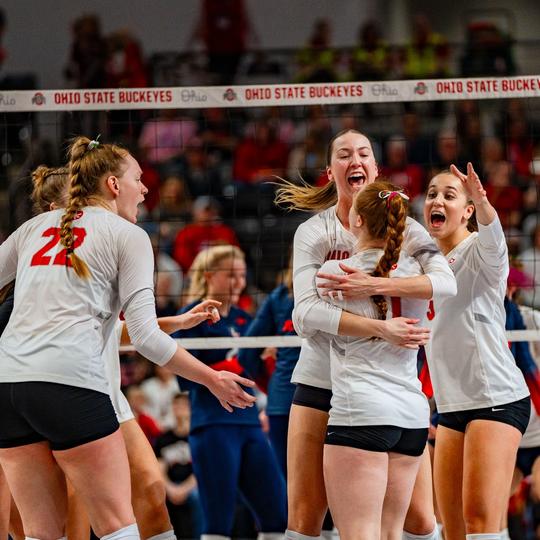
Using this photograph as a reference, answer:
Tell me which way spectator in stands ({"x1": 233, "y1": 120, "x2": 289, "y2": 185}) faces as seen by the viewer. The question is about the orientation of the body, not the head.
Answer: toward the camera

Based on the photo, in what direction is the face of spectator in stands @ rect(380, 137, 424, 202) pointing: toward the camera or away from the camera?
toward the camera

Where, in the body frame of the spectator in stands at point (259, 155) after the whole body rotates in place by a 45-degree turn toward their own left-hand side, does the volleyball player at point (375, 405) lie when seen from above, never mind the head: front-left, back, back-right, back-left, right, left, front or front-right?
front-right

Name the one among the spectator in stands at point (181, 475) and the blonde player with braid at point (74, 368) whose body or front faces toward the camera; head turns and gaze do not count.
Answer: the spectator in stands

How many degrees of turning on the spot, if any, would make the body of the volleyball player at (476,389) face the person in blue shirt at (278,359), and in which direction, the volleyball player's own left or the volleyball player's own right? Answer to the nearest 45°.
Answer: approximately 90° to the volleyball player's own right

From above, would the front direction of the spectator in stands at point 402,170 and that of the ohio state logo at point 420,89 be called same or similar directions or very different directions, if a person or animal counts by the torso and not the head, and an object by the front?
same or similar directions

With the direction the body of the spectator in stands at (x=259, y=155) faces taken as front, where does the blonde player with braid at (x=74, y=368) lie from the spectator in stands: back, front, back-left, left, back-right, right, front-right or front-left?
front

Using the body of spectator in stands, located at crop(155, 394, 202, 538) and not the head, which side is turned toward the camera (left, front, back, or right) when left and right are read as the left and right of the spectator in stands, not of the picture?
front

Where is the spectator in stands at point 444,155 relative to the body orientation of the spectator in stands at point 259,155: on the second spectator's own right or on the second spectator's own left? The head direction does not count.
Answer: on the second spectator's own left

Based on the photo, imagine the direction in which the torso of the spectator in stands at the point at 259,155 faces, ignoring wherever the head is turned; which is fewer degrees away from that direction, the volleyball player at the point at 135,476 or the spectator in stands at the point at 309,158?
the volleyball player

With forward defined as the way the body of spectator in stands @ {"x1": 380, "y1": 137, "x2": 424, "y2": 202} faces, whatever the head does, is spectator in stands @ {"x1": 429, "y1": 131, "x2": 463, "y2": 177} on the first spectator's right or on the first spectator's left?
on the first spectator's left

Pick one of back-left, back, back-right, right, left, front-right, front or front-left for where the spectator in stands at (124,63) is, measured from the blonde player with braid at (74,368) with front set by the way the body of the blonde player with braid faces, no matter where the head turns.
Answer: front-left

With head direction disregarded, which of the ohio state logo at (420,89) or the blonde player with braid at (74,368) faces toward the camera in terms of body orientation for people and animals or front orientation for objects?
the ohio state logo

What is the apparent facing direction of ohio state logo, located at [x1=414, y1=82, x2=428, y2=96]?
toward the camera

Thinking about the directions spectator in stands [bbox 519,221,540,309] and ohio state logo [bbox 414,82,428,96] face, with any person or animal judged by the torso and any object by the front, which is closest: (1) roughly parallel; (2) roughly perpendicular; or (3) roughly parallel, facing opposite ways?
roughly parallel

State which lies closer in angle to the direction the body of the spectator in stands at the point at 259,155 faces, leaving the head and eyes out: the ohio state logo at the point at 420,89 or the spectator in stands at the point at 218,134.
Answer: the ohio state logo

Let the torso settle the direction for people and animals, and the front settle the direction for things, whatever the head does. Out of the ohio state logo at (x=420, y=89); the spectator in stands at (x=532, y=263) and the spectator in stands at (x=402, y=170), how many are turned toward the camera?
3

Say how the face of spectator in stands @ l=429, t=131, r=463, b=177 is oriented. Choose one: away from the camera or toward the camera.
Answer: toward the camera
